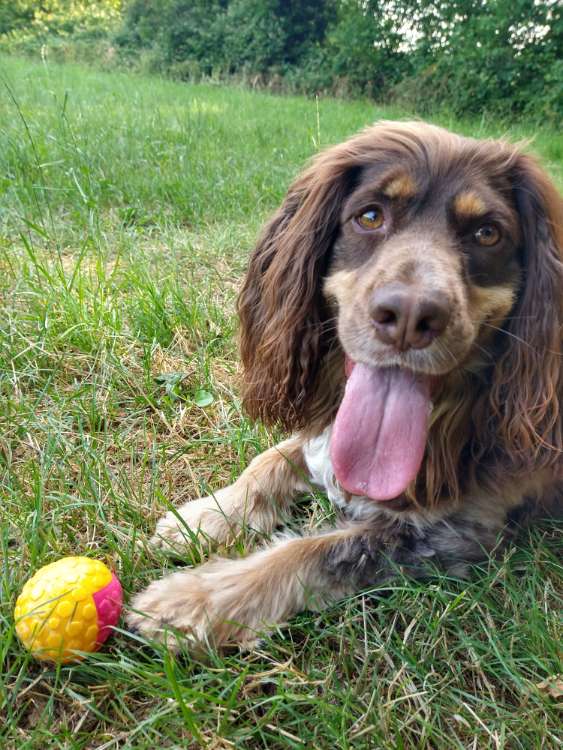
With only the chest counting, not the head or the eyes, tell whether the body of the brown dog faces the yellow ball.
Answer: yes

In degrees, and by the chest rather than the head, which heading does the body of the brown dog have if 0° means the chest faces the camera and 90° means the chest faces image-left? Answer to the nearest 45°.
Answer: approximately 45°
